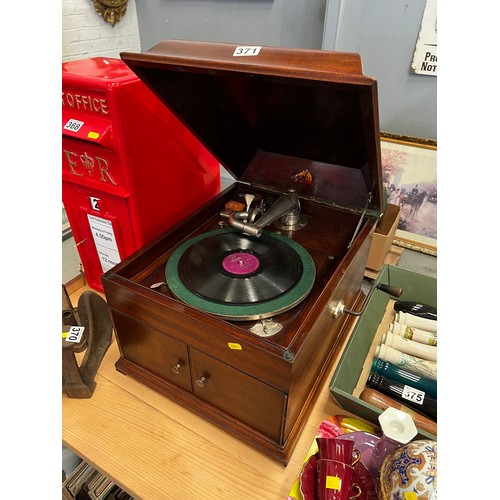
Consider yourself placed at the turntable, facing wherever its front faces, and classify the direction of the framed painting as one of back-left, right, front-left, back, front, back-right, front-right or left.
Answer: back

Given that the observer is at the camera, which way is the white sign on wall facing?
facing the viewer

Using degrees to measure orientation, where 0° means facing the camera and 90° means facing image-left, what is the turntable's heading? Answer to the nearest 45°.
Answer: approximately 45°

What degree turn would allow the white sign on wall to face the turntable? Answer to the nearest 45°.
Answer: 0° — it already faces it

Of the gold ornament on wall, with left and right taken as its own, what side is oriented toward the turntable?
front

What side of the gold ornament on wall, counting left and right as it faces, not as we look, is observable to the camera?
front

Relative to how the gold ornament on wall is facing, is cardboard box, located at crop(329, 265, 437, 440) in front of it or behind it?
in front

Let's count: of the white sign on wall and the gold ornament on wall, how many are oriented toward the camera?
2

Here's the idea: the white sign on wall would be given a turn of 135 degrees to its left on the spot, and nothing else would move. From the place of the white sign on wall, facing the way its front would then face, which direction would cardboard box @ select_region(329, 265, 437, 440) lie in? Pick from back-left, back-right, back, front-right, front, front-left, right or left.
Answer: back-right

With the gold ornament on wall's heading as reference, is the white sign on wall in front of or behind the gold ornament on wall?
in front

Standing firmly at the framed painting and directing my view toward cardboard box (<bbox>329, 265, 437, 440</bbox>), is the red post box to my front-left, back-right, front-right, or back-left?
front-right

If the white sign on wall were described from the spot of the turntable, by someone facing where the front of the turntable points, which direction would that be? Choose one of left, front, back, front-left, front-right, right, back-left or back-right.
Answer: back
